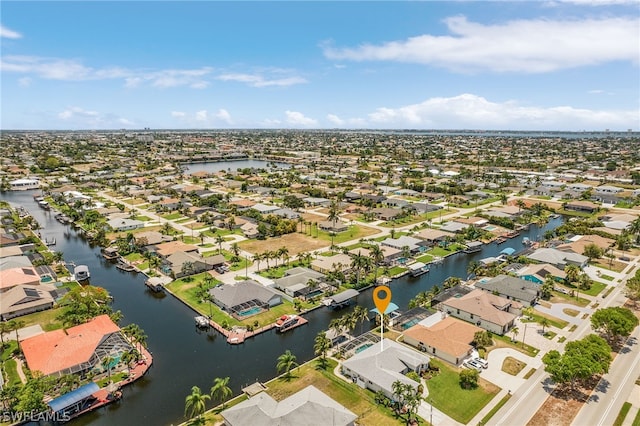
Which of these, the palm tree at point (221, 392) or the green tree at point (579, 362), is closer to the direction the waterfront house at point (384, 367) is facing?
the green tree

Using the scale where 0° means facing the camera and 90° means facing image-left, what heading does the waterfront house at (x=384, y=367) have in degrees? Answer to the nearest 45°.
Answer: approximately 315°

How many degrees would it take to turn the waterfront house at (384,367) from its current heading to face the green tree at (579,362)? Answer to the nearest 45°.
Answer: approximately 45° to its left

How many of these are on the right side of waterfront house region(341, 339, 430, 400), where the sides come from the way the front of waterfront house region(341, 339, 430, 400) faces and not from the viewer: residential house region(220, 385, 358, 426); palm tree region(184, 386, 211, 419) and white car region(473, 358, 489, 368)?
2

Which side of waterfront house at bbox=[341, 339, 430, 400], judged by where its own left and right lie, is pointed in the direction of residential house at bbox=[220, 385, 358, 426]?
right

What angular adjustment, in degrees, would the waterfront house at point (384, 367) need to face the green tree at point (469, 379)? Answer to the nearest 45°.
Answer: approximately 45° to its left

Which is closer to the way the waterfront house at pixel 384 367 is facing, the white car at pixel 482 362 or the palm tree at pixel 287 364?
the white car

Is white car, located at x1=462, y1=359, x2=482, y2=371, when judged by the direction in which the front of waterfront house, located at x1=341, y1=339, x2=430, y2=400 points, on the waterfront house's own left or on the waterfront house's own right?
on the waterfront house's own left

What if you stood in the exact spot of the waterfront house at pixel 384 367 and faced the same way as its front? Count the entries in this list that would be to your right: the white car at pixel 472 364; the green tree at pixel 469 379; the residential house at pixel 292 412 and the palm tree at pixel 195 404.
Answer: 2

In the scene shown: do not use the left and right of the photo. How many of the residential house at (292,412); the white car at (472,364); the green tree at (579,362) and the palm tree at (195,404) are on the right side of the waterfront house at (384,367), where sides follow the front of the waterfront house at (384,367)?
2

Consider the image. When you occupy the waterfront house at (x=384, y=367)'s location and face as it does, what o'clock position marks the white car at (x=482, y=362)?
The white car is roughly at 10 o'clock from the waterfront house.

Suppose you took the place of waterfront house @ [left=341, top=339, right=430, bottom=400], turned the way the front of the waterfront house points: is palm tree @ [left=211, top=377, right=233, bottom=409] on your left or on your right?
on your right

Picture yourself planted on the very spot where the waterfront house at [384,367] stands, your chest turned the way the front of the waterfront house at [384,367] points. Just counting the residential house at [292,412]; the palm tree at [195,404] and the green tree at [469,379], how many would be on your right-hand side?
2

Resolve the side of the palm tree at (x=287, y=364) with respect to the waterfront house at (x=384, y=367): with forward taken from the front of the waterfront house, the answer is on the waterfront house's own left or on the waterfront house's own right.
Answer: on the waterfront house's own right

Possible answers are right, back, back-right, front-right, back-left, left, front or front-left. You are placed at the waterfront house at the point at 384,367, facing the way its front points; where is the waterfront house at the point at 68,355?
back-right
